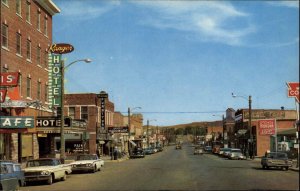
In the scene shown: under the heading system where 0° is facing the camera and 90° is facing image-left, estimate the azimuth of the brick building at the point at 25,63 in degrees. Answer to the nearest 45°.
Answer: approximately 315°

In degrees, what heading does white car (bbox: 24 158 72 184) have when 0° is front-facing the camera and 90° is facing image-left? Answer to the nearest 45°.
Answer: approximately 45°

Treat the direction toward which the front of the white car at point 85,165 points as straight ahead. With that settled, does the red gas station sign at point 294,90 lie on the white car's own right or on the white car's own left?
on the white car's own left
